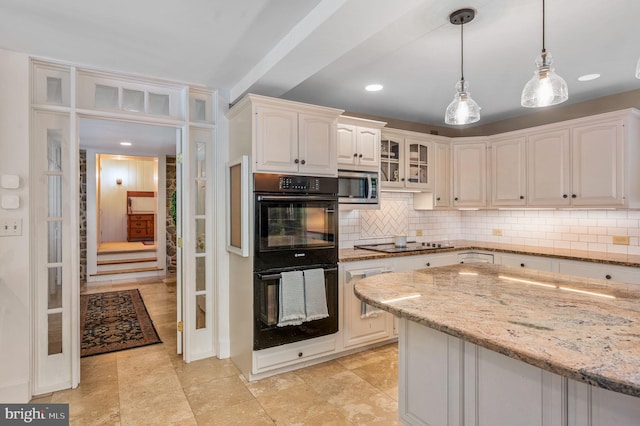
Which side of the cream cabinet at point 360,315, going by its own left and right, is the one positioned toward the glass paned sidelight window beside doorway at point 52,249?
right

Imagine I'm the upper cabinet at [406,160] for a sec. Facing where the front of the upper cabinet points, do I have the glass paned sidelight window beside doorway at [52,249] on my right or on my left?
on my right

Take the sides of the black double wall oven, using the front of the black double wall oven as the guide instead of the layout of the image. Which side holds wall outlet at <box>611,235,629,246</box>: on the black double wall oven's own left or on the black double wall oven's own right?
on the black double wall oven's own left

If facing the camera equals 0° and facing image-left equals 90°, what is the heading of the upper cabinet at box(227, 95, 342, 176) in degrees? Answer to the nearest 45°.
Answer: approximately 315°

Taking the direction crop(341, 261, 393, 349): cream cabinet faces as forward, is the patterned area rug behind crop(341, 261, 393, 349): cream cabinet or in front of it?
behind

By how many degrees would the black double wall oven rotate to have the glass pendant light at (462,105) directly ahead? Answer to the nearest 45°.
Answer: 0° — it already faces it

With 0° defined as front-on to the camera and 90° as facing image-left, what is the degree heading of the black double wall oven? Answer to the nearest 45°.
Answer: approximately 315°

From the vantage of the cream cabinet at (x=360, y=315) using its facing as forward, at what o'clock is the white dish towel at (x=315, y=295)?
The white dish towel is roughly at 3 o'clock from the cream cabinet.

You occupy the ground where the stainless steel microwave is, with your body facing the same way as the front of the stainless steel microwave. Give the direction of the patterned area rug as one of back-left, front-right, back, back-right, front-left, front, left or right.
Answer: back-right

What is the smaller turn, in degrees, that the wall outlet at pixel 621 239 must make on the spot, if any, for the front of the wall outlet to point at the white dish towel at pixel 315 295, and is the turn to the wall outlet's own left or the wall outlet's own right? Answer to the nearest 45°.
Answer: approximately 45° to the wall outlet's own right

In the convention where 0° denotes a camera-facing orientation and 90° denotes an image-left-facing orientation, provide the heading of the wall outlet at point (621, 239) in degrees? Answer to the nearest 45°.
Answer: approximately 0°
